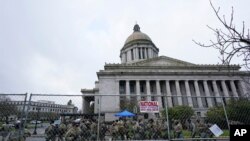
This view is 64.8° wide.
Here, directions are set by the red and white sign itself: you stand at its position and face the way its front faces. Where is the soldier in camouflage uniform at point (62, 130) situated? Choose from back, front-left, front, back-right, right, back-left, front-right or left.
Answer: right

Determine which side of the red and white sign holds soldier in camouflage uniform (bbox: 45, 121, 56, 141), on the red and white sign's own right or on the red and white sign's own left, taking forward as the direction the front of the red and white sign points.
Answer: on the red and white sign's own right

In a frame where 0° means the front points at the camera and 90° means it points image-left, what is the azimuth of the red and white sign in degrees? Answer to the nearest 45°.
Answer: approximately 0°

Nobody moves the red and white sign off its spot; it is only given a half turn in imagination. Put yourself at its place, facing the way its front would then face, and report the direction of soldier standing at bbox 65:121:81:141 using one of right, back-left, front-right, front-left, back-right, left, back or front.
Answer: left

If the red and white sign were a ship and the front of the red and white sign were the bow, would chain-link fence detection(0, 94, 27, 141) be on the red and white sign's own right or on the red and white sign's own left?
on the red and white sign's own right
